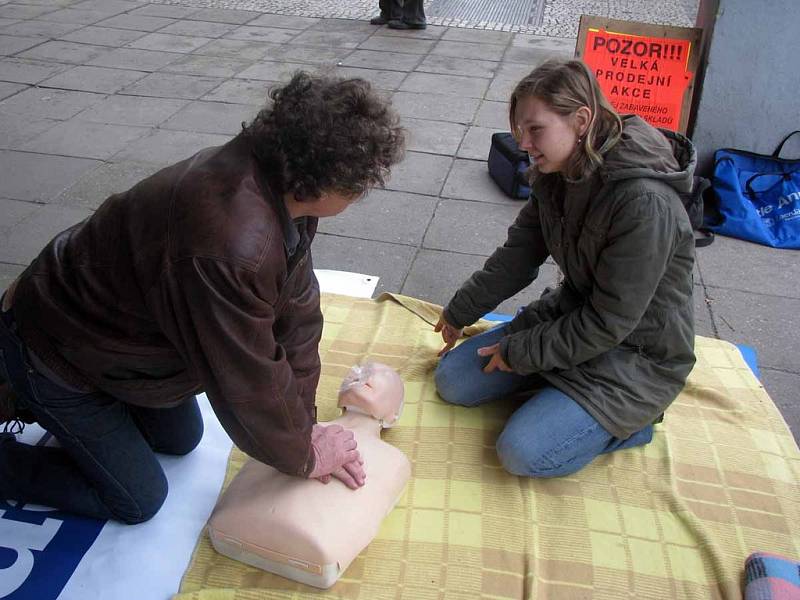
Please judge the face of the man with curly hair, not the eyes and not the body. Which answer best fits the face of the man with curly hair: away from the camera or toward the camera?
away from the camera

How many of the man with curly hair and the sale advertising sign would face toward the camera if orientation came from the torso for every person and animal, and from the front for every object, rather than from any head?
1

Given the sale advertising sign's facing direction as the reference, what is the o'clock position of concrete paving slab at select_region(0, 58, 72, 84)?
The concrete paving slab is roughly at 3 o'clock from the sale advertising sign.

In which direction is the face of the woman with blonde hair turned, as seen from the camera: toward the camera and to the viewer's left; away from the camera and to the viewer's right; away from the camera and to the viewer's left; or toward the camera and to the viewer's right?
toward the camera and to the viewer's left

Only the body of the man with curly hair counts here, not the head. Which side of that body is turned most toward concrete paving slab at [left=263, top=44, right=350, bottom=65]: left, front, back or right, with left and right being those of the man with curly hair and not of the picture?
left

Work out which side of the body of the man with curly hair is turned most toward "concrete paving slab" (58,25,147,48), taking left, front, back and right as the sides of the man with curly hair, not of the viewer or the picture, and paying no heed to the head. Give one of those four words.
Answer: left

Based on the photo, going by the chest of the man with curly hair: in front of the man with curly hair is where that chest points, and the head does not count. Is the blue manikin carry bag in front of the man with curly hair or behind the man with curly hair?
in front

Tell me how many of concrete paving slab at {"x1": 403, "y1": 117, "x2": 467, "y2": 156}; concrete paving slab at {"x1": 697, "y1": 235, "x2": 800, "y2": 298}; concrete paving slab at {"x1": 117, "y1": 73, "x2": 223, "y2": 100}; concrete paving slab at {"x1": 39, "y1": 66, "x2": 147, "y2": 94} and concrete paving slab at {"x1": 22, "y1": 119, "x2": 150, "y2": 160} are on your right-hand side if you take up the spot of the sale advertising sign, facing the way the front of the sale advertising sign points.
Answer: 4

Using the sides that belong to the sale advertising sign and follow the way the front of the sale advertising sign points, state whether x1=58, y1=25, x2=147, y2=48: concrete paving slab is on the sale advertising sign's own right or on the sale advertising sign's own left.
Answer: on the sale advertising sign's own right

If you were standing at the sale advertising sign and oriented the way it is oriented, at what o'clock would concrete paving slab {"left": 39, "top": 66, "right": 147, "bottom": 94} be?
The concrete paving slab is roughly at 3 o'clock from the sale advertising sign.

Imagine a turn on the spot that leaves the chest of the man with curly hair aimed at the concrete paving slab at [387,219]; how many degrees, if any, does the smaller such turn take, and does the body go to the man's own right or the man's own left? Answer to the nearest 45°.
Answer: approximately 45° to the man's own left

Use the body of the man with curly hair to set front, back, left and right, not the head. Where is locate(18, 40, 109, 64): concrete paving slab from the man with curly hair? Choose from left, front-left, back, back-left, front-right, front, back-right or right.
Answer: left

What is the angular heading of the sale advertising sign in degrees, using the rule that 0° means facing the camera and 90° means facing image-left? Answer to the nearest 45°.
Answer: approximately 0°

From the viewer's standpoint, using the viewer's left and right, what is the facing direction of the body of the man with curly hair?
facing to the right of the viewer

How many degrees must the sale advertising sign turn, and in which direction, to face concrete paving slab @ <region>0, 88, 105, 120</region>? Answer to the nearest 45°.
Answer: approximately 90° to its right
